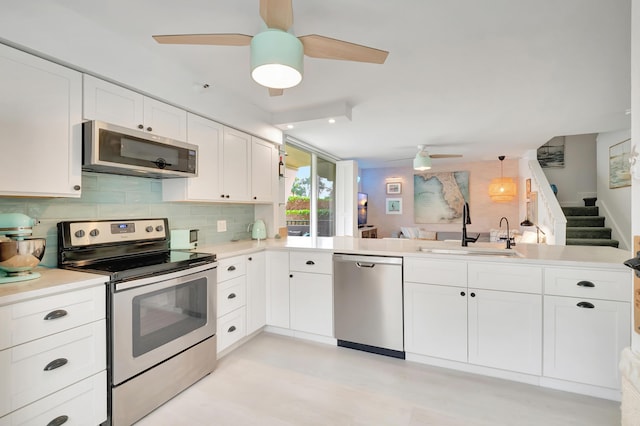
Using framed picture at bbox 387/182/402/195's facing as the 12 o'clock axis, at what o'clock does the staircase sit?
The staircase is roughly at 10 o'clock from the framed picture.

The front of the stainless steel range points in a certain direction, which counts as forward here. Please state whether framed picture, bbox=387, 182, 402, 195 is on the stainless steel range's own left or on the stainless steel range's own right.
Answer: on the stainless steel range's own left

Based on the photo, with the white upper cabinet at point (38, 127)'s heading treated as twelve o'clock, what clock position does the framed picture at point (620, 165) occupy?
The framed picture is roughly at 11 o'clock from the white upper cabinet.

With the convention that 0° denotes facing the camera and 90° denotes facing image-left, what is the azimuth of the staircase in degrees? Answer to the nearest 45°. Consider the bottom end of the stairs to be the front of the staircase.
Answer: approximately 0°

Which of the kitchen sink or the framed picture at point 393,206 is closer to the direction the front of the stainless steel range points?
the kitchen sink

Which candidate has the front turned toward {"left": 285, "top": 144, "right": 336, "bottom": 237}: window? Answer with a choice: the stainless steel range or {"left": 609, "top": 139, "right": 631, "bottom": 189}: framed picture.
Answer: the framed picture

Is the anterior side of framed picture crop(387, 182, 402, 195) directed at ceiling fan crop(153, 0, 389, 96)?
yes

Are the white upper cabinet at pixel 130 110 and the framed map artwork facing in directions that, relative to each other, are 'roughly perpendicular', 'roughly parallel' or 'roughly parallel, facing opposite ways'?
roughly perpendicular

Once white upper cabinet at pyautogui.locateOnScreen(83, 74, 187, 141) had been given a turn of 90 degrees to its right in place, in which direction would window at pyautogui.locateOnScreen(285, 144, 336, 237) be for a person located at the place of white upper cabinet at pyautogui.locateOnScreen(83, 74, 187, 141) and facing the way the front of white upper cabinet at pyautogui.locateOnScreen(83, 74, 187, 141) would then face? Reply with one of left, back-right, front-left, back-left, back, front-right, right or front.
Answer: back
